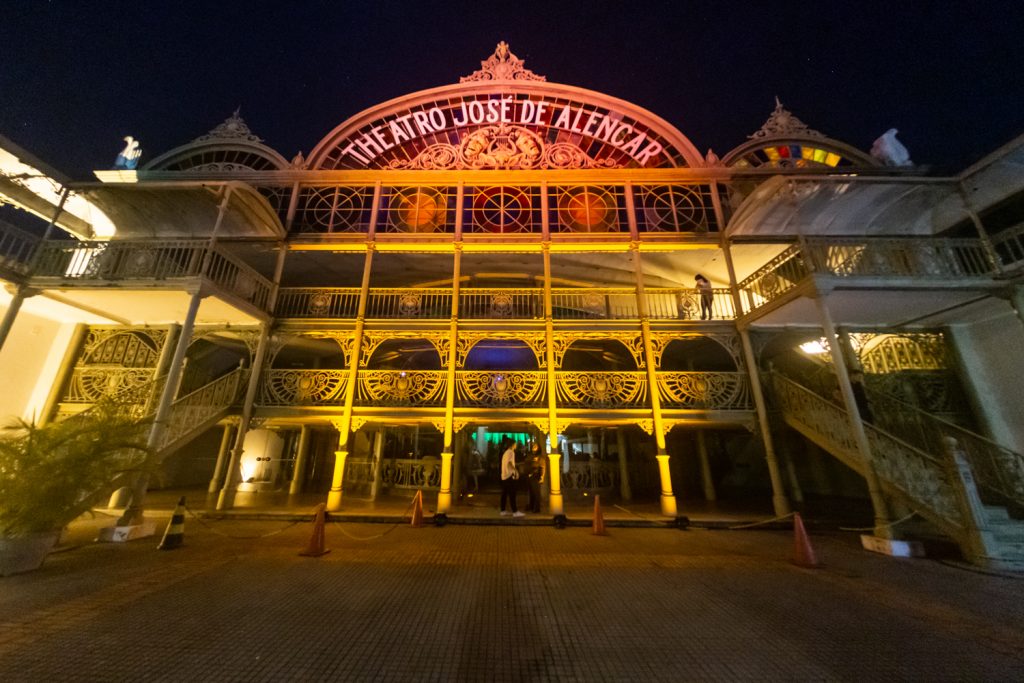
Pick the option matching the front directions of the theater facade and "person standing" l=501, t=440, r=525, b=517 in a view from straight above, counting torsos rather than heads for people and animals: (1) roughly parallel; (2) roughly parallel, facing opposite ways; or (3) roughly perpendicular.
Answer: roughly perpendicular

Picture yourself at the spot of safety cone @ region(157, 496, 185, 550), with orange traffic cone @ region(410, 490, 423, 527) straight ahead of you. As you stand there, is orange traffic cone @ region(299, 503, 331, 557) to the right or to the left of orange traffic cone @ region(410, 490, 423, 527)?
right

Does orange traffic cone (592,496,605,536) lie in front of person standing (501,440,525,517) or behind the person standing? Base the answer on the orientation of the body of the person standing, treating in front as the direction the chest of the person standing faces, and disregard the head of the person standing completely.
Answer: in front

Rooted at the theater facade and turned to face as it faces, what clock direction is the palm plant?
The palm plant is roughly at 2 o'clock from the theater facade.

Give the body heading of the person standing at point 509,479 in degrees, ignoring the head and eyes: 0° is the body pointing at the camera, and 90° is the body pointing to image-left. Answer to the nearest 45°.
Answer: approximately 270°

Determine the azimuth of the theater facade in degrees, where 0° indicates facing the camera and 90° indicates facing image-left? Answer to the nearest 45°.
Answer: approximately 0°

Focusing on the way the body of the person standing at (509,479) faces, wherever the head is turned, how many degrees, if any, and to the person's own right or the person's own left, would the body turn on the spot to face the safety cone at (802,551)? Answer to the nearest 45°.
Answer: approximately 45° to the person's own right

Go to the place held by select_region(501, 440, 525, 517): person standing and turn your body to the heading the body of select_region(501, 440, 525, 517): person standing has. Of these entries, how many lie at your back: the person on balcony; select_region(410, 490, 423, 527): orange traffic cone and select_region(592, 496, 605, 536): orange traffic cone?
1

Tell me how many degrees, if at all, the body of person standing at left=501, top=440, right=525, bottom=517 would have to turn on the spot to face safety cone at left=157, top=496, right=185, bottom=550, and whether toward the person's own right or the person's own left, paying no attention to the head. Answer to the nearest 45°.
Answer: approximately 135° to the person's own right
